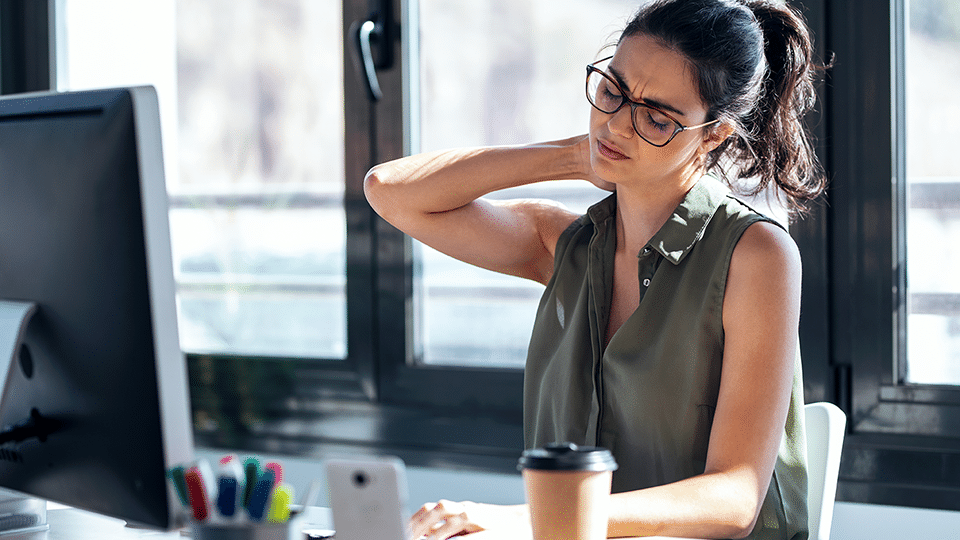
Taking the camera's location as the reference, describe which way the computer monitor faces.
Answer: facing away from the viewer and to the right of the viewer

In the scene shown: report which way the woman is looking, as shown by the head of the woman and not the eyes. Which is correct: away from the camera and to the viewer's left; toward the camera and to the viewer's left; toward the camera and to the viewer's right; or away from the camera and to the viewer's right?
toward the camera and to the viewer's left

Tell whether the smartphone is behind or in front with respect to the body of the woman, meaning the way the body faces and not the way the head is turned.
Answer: in front

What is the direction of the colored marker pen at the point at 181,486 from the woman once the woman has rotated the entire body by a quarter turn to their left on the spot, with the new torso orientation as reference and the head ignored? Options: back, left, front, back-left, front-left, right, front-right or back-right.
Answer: right

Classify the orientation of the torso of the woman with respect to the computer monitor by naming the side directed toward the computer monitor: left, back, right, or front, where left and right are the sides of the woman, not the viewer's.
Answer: front

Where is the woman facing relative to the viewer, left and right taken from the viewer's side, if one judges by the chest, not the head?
facing the viewer and to the left of the viewer

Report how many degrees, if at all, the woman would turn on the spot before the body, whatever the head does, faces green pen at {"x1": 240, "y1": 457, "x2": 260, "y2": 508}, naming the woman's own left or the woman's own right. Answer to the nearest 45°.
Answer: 0° — they already face it
